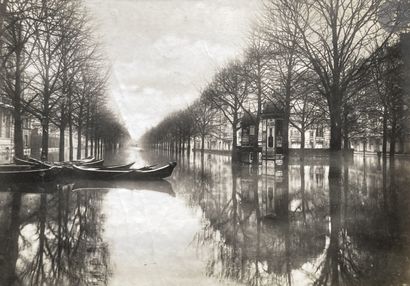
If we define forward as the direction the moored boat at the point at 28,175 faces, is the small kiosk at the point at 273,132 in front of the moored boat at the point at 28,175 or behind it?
in front

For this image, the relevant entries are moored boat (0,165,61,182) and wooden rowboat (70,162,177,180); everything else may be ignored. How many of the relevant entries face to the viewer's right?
2

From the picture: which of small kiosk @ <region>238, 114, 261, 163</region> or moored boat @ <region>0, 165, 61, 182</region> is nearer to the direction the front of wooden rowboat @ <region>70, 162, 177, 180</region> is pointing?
the small kiosk

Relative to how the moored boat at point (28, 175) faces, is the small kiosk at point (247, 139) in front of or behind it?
in front

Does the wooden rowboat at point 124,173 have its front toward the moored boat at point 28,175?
no

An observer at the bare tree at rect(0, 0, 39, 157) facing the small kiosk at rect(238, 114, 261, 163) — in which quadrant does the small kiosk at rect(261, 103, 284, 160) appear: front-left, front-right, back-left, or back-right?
front-right

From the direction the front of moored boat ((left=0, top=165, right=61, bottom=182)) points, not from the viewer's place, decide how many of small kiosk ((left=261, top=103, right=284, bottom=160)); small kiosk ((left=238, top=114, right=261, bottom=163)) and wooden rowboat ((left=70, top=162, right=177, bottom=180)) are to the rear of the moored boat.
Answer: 0

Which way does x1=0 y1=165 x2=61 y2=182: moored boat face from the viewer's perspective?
to the viewer's right

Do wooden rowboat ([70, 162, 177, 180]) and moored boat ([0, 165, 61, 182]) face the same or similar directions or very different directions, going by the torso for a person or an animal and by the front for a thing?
same or similar directions
